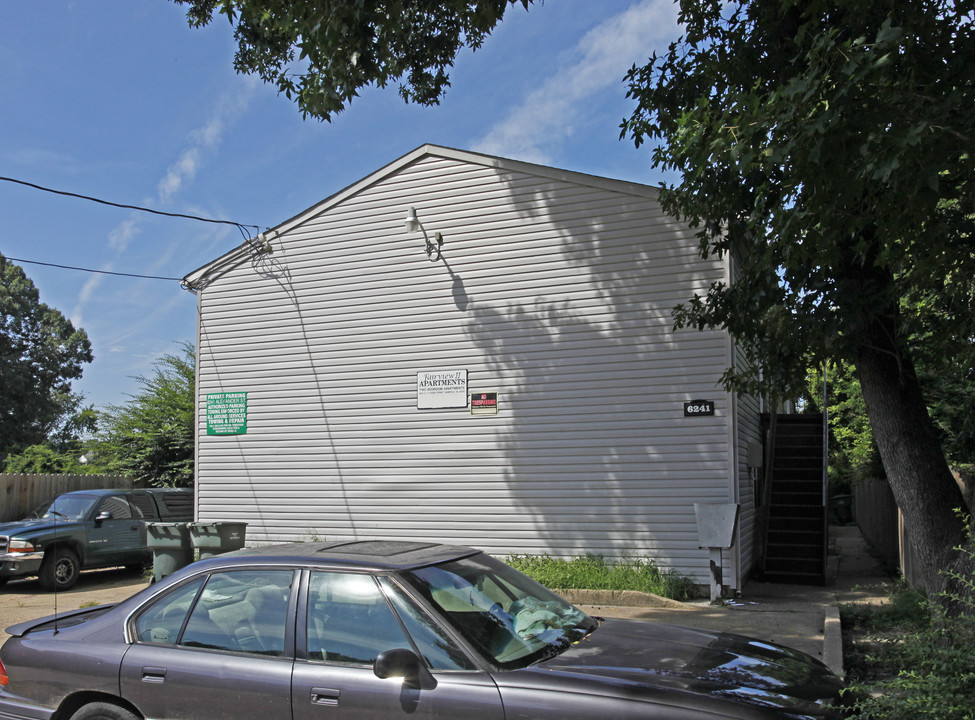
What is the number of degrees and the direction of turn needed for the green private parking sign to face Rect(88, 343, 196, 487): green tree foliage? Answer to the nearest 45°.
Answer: approximately 180°

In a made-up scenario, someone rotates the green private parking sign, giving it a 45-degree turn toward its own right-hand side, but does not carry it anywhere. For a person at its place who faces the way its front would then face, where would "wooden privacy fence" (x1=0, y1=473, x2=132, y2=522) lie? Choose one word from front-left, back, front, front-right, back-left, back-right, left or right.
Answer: right

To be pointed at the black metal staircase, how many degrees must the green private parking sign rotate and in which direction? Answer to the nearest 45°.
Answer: approximately 90° to its left

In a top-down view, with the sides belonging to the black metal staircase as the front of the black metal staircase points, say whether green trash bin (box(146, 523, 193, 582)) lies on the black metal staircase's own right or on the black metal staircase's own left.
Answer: on the black metal staircase's own right

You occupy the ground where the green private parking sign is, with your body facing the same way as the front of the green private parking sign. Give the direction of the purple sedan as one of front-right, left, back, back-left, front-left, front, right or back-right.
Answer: front

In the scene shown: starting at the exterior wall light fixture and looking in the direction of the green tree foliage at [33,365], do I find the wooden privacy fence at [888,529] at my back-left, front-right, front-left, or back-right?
back-right

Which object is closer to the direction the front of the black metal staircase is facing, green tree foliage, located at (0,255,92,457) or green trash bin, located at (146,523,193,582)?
the green trash bin

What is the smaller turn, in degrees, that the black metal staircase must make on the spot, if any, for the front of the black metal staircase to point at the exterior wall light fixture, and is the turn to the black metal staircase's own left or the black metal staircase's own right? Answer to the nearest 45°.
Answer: approximately 45° to the black metal staircase's own right

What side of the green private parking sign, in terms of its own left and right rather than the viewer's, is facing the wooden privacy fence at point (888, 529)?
left

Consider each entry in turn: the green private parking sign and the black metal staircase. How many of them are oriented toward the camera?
2

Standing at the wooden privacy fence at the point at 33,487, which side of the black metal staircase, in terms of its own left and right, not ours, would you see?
right

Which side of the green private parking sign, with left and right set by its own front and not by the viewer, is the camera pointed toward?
front

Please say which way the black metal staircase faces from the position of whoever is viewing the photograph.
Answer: facing the viewer
